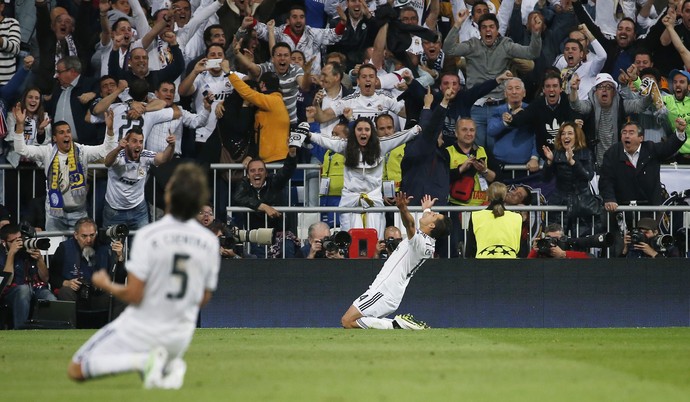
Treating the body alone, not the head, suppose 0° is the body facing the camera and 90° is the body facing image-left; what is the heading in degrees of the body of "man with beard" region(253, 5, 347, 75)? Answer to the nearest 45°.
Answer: approximately 0°

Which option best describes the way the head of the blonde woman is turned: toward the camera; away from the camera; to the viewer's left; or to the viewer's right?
away from the camera

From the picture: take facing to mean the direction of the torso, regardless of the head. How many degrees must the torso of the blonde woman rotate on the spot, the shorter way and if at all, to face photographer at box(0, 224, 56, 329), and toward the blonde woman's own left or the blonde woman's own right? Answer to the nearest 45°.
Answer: approximately 90° to the blonde woman's own left

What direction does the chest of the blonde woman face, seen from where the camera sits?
away from the camera

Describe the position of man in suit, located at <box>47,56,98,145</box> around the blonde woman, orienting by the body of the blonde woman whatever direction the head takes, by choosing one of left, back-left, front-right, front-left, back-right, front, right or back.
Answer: left
